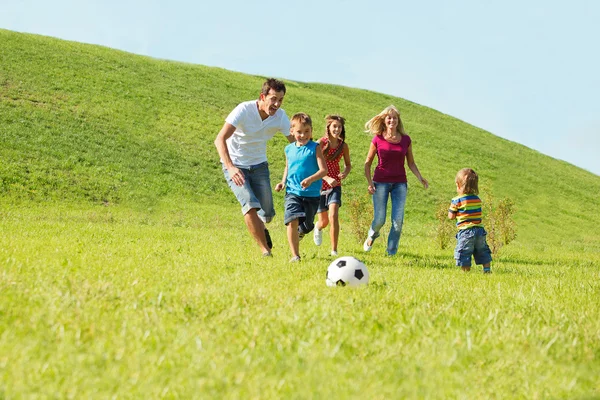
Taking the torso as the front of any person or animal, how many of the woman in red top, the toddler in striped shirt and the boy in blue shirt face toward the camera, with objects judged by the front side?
2

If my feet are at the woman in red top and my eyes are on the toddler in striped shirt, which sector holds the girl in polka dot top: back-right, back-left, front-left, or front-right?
back-right

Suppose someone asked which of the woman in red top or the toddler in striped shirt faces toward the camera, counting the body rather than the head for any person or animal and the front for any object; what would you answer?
the woman in red top

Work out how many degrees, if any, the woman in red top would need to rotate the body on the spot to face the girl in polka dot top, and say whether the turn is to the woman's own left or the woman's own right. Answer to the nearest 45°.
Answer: approximately 90° to the woman's own right

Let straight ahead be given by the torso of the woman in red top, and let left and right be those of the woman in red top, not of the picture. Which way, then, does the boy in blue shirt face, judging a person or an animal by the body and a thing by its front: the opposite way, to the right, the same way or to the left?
the same way

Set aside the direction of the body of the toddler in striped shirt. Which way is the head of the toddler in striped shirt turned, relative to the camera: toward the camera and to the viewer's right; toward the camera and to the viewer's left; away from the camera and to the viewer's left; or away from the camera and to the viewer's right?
away from the camera and to the viewer's left

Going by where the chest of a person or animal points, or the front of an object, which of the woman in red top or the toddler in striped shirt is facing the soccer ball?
the woman in red top

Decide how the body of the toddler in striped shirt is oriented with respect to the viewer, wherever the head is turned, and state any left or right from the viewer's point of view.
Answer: facing away from the viewer and to the left of the viewer

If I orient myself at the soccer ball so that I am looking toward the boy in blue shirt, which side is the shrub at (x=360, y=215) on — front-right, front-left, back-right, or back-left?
front-right

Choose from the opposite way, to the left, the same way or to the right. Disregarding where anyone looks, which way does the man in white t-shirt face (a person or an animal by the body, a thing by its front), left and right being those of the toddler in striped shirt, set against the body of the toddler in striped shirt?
the opposite way

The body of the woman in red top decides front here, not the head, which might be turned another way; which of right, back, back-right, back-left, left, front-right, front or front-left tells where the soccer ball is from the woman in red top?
front

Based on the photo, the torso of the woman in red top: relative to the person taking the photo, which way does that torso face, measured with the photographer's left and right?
facing the viewer

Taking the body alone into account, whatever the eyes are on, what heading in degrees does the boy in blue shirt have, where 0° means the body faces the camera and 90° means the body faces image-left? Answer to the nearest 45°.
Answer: approximately 0°

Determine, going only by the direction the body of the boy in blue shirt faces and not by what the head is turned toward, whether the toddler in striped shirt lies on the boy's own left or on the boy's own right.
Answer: on the boy's own left

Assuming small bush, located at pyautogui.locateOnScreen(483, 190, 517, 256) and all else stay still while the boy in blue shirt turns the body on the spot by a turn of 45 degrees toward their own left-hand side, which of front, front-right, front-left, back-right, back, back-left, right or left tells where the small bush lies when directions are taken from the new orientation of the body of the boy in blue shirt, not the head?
left

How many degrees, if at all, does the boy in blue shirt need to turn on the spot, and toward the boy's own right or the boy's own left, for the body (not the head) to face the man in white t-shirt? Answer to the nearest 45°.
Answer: approximately 90° to the boy's own right
